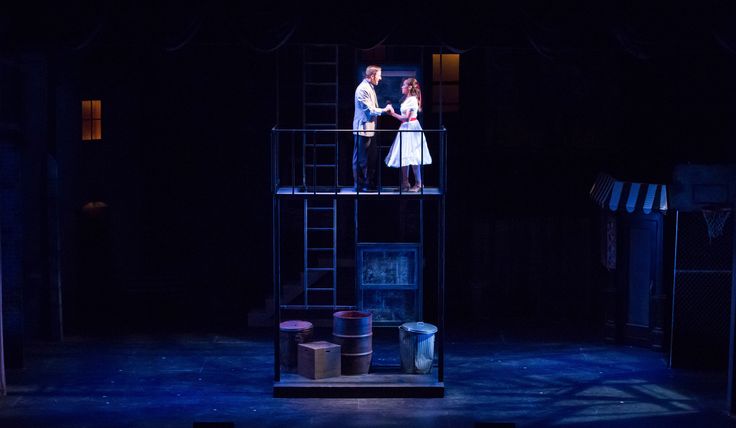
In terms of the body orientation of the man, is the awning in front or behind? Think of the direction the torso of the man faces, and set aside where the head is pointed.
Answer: in front

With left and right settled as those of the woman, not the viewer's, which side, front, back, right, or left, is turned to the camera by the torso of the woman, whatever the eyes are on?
left

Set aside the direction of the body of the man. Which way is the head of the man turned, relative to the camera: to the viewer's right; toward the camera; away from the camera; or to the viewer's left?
to the viewer's right

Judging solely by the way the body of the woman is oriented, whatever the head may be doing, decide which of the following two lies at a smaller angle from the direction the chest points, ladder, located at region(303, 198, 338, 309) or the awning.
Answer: the ladder

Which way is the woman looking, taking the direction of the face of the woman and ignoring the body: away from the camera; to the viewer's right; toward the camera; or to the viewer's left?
to the viewer's left

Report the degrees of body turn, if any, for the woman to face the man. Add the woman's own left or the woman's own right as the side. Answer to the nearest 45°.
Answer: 0° — they already face them

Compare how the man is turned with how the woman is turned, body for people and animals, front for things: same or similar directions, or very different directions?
very different directions

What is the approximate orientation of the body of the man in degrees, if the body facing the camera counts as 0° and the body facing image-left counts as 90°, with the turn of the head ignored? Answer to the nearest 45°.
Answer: approximately 270°

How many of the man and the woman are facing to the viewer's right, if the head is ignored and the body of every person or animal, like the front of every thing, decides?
1

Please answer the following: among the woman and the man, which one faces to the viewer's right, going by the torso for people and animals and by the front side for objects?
the man

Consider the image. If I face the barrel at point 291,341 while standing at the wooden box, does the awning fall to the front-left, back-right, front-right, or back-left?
back-right

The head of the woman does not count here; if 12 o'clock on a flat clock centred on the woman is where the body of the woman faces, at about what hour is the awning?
The awning is roughly at 5 o'clock from the woman.

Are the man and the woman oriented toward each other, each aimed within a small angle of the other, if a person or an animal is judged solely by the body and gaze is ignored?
yes

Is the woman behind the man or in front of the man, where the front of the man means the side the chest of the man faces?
in front
